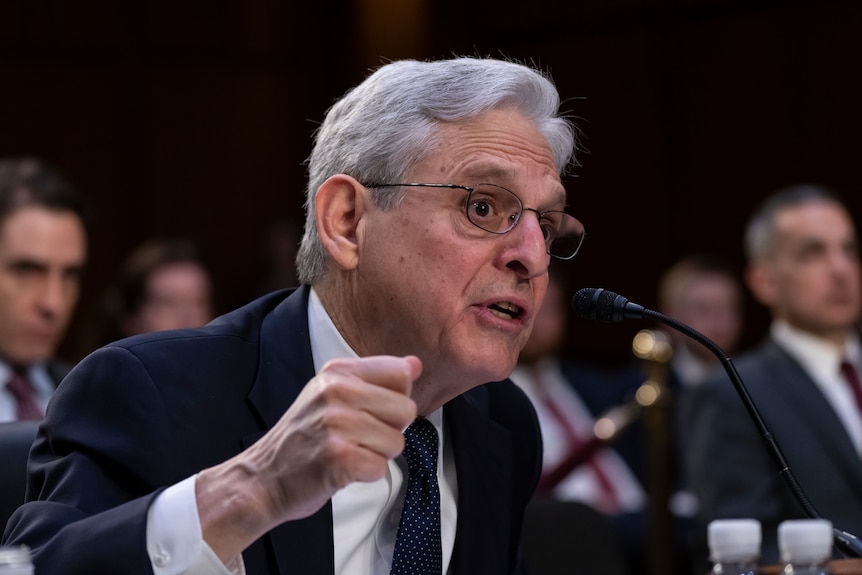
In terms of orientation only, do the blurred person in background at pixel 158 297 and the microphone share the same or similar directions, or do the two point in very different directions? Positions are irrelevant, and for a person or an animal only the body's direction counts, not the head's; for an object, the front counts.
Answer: very different directions

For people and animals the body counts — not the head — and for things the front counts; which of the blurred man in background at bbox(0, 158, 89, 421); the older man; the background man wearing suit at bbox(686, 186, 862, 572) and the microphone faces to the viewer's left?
the microphone

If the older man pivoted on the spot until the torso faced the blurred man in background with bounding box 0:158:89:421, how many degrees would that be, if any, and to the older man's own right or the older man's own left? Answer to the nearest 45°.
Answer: approximately 180°

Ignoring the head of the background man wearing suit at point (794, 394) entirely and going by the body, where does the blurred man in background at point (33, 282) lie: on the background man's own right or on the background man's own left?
on the background man's own right

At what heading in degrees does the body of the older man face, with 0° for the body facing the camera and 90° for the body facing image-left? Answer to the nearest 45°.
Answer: approximately 315°

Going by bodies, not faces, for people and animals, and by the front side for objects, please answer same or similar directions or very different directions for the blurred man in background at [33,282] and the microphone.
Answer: very different directions

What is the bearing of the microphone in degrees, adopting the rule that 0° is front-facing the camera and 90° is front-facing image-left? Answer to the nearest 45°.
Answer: approximately 90°

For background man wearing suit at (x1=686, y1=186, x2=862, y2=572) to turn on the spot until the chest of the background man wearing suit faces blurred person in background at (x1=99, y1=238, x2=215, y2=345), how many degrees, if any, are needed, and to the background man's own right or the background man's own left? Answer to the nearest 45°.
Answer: approximately 135° to the background man's own right

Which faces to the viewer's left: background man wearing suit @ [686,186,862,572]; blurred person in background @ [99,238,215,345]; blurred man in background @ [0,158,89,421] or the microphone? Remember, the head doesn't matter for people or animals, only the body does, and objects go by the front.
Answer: the microphone

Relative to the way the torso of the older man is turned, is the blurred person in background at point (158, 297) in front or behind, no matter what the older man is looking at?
behind
